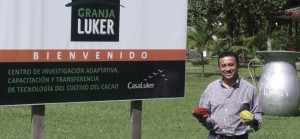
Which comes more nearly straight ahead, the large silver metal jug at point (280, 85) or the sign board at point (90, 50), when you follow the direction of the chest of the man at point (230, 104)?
the sign board

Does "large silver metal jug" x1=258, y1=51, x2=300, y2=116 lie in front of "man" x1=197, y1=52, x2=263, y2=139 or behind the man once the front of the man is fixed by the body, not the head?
behind

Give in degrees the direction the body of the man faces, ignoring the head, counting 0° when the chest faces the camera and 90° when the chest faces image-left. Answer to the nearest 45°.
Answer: approximately 0°

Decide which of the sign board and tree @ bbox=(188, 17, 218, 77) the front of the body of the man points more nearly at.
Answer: the sign board

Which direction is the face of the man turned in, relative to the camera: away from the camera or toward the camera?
toward the camera

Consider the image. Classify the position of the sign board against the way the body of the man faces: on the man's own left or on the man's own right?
on the man's own right

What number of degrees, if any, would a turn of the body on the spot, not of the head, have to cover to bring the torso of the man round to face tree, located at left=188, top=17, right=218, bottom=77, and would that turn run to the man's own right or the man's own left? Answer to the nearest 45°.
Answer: approximately 180°
